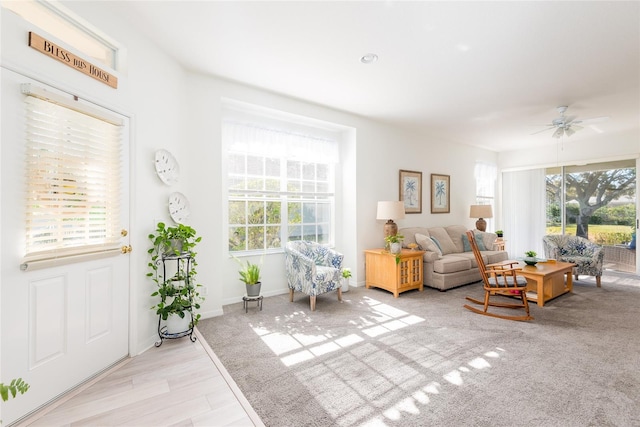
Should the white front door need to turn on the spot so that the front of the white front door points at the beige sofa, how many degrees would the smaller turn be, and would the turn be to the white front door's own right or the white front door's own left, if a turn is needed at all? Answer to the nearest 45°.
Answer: approximately 45° to the white front door's own left

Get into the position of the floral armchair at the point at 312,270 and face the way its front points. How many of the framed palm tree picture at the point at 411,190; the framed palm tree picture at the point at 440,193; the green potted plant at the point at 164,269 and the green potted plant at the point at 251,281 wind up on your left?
2

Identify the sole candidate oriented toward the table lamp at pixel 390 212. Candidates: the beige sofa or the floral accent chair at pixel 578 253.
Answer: the floral accent chair

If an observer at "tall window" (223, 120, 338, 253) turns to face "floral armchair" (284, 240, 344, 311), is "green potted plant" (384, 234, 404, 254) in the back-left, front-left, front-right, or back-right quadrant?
front-left

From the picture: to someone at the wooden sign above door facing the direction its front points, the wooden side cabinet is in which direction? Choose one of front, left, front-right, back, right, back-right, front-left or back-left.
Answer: front-left

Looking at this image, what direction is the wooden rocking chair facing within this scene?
to the viewer's right

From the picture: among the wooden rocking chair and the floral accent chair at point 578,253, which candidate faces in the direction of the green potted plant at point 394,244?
the floral accent chair

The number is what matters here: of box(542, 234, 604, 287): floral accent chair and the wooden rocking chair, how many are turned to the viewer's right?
1

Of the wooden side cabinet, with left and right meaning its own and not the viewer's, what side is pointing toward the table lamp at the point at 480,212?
left

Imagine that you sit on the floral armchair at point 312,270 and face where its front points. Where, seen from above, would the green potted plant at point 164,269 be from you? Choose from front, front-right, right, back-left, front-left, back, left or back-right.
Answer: right

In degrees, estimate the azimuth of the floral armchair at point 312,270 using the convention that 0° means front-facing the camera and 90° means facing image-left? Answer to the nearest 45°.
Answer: approximately 315°

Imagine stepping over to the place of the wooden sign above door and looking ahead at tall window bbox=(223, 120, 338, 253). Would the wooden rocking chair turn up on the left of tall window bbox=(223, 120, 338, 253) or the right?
right

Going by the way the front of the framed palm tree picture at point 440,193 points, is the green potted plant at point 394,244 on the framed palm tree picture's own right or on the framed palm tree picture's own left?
on the framed palm tree picture's own right

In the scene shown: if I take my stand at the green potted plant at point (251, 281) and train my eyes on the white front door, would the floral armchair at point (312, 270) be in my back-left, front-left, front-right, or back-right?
back-left
